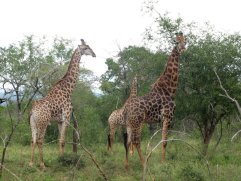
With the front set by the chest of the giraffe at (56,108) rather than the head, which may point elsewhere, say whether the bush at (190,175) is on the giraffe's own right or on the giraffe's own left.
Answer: on the giraffe's own right

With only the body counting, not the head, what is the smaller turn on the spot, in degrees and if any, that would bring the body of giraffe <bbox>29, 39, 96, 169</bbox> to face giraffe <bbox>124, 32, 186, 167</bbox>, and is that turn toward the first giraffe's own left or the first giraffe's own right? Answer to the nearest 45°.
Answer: approximately 45° to the first giraffe's own right

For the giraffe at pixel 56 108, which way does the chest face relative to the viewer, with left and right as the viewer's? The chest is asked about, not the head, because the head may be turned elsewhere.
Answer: facing away from the viewer and to the right of the viewer

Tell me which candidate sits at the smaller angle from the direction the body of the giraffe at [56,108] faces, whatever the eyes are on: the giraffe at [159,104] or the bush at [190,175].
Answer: the giraffe

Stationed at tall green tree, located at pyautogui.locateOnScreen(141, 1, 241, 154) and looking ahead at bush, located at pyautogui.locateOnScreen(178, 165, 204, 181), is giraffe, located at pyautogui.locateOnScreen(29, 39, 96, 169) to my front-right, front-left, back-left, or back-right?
front-right

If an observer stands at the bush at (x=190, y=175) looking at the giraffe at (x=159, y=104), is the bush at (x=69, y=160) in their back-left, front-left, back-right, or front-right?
front-left

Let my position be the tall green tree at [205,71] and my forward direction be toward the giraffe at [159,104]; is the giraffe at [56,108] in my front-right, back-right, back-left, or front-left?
front-right

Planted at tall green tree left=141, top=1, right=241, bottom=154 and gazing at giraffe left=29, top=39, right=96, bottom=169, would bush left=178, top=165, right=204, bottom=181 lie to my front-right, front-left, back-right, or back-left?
front-left
